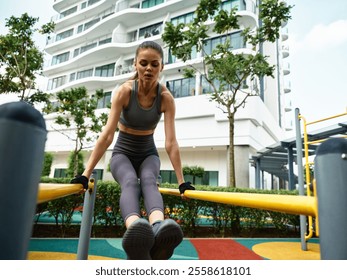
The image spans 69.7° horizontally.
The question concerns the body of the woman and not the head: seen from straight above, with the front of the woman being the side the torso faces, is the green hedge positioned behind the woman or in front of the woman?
behind

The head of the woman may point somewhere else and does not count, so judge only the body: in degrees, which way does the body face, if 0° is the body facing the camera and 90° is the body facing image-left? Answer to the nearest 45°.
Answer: approximately 0°

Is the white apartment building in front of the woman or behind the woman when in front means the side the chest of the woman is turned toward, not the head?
behind

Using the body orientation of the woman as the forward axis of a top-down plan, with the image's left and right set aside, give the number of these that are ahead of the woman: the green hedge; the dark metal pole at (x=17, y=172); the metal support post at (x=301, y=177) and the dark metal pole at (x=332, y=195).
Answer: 2

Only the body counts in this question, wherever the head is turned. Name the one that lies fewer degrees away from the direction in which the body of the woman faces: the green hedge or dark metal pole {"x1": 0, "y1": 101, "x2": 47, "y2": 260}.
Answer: the dark metal pole

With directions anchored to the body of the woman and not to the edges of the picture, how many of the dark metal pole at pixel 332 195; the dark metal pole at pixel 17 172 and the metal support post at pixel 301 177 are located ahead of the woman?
2

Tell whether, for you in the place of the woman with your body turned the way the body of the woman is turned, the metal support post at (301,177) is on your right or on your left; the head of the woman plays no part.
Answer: on your left
